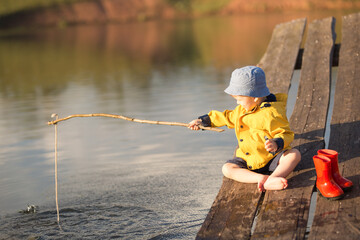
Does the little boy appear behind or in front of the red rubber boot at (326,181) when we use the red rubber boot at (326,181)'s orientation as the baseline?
behind

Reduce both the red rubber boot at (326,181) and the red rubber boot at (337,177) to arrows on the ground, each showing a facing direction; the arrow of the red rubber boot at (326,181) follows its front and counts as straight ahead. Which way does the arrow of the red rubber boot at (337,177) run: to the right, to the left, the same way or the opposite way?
the same way

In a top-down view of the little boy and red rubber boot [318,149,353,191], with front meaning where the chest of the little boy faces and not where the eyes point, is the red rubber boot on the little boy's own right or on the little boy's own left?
on the little boy's own left

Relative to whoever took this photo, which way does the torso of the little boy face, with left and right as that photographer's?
facing the viewer and to the left of the viewer

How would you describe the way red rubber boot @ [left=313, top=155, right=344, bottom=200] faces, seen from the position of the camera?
facing the viewer and to the right of the viewer

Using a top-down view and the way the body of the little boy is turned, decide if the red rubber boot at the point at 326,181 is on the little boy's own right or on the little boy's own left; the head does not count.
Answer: on the little boy's own left

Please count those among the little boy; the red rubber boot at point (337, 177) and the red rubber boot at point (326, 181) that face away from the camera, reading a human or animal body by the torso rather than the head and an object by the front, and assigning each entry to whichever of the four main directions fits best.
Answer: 0
